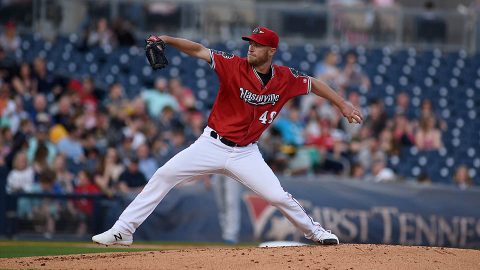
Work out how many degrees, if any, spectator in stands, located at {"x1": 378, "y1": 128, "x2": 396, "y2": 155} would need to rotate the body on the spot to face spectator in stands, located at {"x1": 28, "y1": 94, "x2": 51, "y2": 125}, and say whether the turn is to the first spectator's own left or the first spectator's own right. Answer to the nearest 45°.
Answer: approximately 90° to the first spectator's own right

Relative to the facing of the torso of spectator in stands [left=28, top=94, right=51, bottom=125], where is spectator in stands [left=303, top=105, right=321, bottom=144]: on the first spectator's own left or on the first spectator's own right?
on the first spectator's own left

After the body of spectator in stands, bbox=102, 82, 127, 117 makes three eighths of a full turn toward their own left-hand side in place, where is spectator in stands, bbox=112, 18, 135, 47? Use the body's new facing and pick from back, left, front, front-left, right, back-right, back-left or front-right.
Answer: front-left

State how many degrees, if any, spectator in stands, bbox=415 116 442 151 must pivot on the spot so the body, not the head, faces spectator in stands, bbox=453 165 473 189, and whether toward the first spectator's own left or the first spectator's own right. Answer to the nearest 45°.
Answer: approximately 45° to the first spectator's own left

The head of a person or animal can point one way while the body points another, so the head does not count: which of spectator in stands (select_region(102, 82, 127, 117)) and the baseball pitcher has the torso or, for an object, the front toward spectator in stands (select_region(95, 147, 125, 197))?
spectator in stands (select_region(102, 82, 127, 117))

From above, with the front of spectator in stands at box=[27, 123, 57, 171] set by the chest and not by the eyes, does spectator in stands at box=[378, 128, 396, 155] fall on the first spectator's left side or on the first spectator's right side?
on the first spectator's left side

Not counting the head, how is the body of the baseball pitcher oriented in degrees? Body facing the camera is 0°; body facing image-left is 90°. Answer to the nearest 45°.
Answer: approximately 0°

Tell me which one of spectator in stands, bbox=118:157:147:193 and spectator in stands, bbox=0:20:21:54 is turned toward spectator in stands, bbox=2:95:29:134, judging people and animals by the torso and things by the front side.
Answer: spectator in stands, bbox=0:20:21:54
